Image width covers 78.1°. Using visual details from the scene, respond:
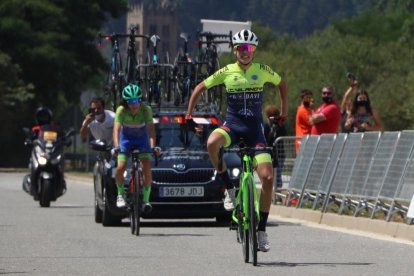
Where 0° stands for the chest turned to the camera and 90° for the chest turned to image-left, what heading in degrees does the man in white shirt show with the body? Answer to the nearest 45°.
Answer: approximately 0°
